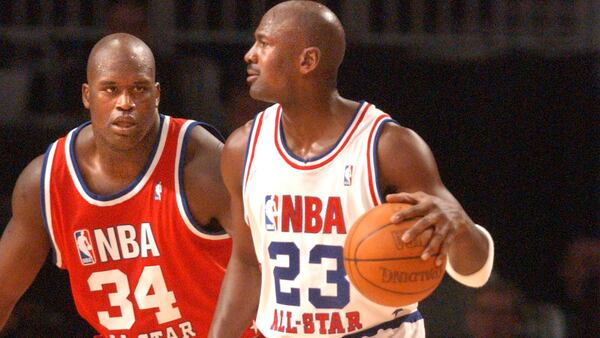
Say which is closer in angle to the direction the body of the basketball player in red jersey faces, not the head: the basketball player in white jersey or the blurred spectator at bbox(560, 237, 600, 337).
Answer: the basketball player in white jersey

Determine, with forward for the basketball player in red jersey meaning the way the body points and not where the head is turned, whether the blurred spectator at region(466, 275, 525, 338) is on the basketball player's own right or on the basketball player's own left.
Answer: on the basketball player's own left

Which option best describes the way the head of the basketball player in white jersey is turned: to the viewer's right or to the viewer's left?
to the viewer's left

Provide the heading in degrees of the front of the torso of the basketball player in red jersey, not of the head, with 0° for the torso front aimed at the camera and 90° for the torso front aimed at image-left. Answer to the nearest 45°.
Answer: approximately 0°
